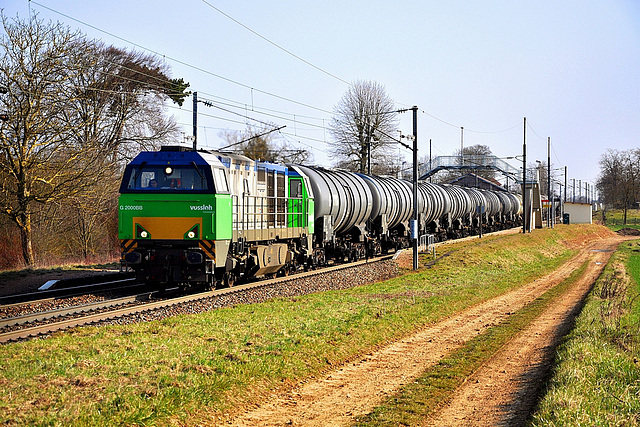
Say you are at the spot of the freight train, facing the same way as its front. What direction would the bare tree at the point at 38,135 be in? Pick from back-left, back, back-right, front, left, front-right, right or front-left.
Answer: right

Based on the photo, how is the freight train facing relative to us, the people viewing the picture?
facing the viewer and to the left of the viewer

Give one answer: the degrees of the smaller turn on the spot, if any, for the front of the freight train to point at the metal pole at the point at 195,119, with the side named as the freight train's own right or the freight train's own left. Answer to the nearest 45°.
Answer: approximately 135° to the freight train's own right
